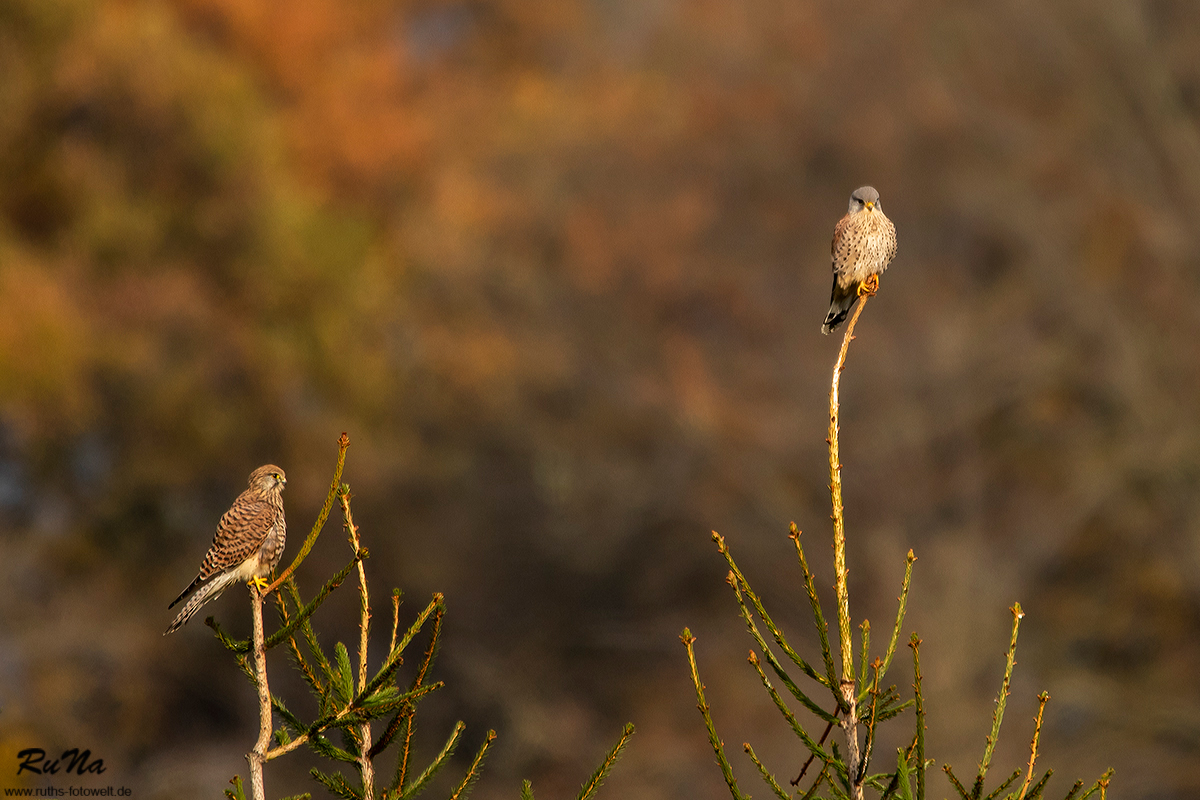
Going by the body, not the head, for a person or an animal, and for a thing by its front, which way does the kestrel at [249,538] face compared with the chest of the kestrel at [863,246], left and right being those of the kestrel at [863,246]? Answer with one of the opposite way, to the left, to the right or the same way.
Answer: to the left

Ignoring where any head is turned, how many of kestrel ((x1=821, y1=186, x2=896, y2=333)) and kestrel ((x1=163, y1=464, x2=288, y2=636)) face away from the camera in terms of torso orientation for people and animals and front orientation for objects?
0

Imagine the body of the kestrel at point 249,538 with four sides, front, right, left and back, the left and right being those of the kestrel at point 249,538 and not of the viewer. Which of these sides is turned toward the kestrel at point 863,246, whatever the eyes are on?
front

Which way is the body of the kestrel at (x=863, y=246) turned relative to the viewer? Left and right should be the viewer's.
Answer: facing the viewer and to the right of the viewer

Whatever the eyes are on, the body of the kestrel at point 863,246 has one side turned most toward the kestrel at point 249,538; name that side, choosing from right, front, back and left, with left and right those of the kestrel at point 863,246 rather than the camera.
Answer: right

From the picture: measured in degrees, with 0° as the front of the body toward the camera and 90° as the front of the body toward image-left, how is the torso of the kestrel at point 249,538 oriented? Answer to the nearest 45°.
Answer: approximately 270°
